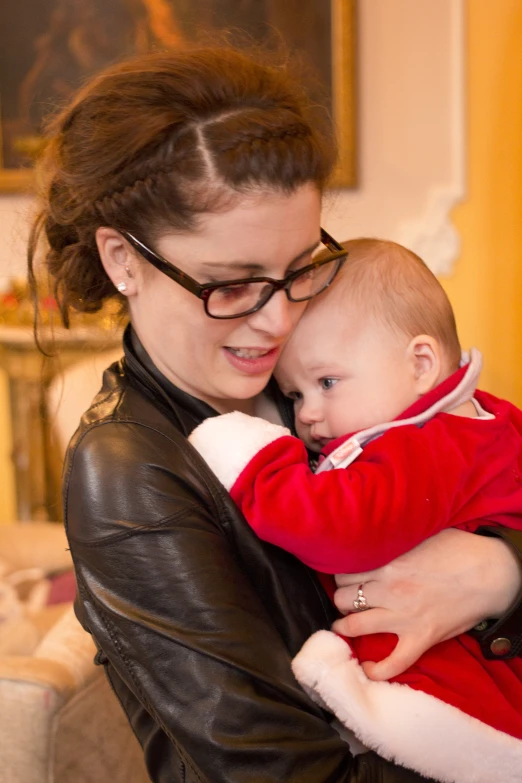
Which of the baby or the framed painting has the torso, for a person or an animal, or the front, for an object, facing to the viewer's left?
the baby

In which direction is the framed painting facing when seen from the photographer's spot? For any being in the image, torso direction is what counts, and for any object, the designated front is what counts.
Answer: facing the viewer

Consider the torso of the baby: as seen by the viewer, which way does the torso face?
to the viewer's left

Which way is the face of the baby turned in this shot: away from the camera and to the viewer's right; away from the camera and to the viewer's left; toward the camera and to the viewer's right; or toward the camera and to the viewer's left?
toward the camera and to the viewer's left

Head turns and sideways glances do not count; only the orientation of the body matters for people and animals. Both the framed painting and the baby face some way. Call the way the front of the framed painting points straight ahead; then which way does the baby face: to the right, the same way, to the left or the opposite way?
to the right

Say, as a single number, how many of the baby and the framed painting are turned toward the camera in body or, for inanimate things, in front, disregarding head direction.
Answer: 1

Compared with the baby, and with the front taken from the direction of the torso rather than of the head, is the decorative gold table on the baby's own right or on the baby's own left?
on the baby's own right

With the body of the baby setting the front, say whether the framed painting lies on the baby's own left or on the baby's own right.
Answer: on the baby's own right
